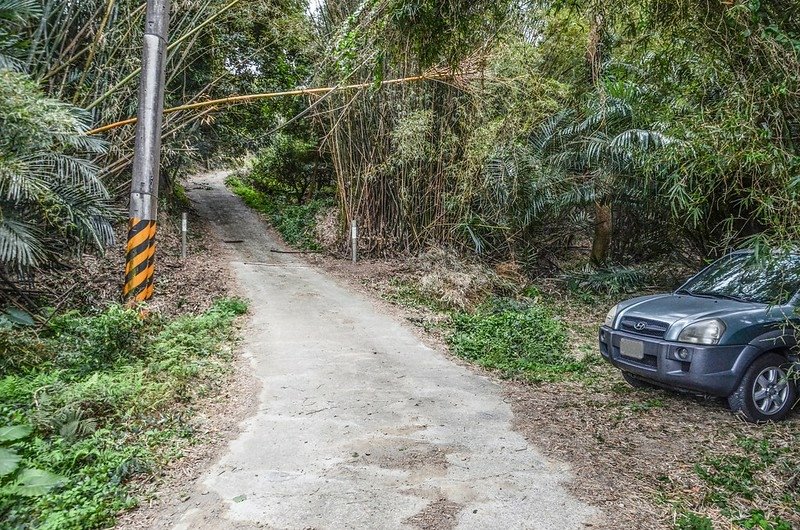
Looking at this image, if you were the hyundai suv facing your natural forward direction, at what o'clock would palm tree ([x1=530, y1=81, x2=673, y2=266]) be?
The palm tree is roughly at 4 o'clock from the hyundai suv.

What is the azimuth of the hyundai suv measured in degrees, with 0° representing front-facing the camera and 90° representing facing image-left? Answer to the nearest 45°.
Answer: approximately 45°

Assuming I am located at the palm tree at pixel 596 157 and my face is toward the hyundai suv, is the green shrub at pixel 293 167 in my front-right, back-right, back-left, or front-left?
back-right

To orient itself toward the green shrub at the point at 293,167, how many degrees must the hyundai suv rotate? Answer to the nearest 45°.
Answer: approximately 90° to its right

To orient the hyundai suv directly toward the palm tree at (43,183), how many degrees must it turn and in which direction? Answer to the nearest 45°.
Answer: approximately 45° to its right
